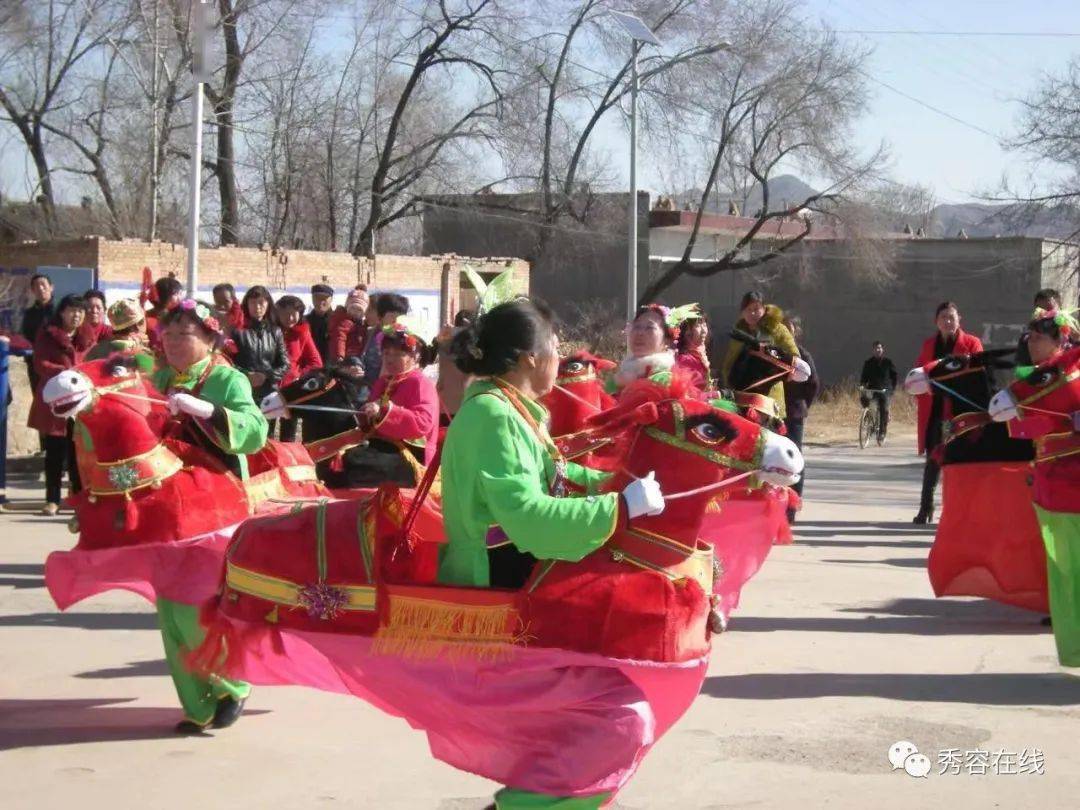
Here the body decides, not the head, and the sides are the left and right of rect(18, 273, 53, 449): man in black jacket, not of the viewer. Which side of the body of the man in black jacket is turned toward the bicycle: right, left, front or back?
left

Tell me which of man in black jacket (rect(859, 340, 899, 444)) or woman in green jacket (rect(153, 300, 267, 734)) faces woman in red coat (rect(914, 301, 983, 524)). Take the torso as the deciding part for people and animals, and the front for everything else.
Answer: the man in black jacket

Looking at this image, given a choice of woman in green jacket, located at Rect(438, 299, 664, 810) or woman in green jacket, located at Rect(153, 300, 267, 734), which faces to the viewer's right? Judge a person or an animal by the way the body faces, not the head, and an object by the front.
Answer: woman in green jacket, located at Rect(438, 299, 664, 810)

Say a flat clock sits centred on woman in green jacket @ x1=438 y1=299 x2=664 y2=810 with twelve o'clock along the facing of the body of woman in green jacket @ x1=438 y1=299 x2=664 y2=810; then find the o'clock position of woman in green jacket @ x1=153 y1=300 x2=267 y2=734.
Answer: woman in green jacket @ x1=153 y1=300 x2=267 y2=734 is roughly at 8 o'clock from woman in green jacket @ x1=438 y1=299 x2=664 y2=810.

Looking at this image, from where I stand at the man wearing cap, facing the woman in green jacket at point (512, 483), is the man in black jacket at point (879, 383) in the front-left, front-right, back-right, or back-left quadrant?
back-left

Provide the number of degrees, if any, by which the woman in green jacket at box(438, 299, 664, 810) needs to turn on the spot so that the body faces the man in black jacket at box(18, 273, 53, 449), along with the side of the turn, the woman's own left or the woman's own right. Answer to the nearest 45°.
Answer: approximately 135° to the woman's own left

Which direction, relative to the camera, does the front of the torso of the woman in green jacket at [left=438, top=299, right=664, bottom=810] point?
to the viewer's right

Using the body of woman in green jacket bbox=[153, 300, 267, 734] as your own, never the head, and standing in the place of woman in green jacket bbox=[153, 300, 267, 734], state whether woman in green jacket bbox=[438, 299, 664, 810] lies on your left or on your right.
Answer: on your left
